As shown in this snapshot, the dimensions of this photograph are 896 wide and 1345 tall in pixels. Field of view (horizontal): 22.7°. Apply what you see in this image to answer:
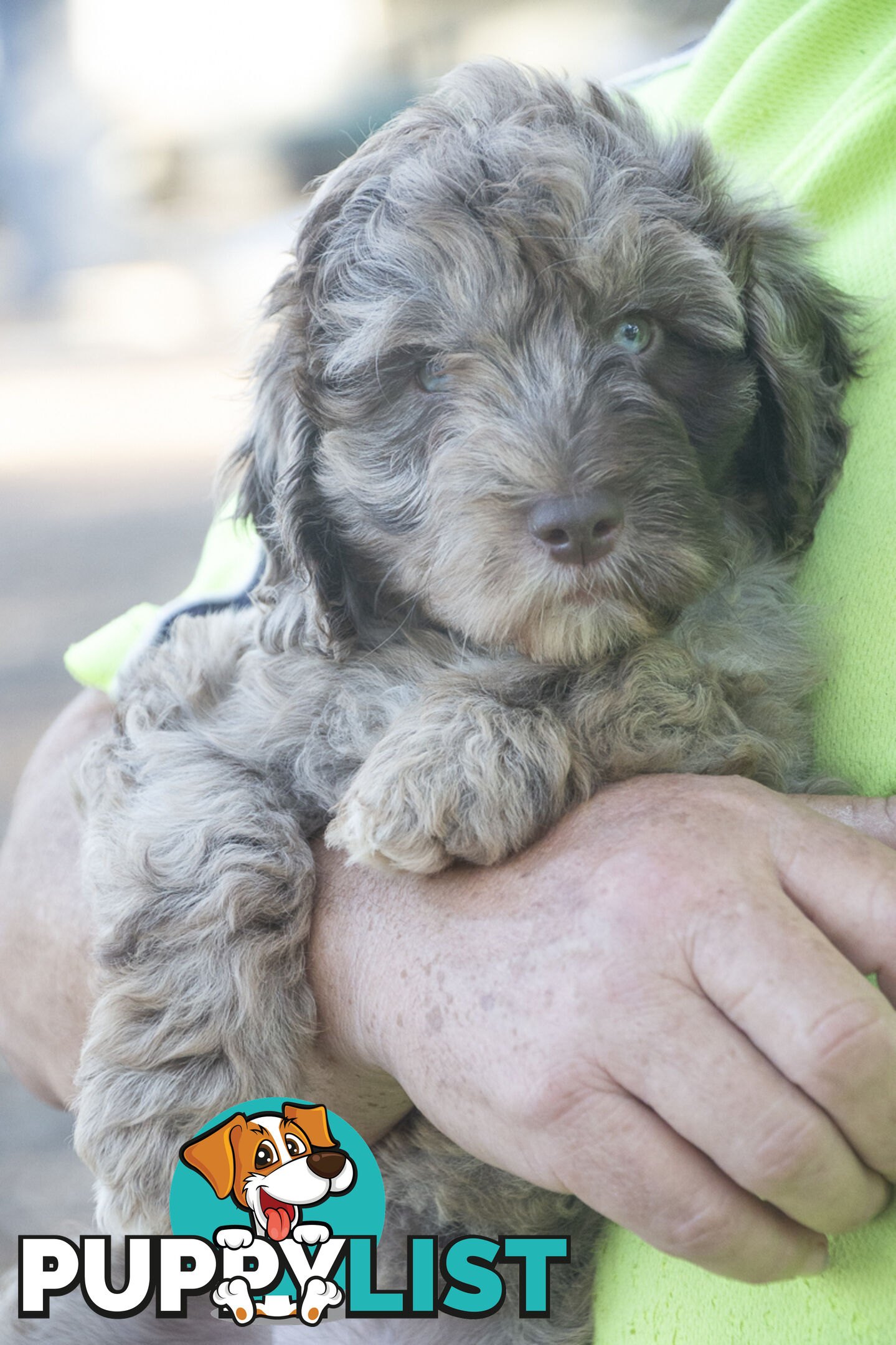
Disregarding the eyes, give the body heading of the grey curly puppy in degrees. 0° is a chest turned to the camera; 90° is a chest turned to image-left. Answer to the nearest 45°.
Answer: approximately 0°
